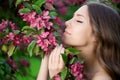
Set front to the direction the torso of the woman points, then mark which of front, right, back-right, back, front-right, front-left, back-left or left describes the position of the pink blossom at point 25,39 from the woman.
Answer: front

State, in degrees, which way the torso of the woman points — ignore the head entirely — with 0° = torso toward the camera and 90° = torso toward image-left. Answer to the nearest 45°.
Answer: approximately 90°

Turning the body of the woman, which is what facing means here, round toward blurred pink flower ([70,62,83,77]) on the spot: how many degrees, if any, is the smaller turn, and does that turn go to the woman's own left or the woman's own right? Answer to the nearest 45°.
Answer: approximately 45° to the woman's own left

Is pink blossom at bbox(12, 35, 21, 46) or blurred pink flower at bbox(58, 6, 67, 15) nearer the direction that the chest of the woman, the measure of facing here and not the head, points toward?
the pink blossom

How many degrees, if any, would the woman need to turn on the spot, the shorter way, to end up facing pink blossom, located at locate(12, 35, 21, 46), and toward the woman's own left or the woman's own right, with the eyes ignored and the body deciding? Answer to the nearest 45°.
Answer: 0° — they already face it

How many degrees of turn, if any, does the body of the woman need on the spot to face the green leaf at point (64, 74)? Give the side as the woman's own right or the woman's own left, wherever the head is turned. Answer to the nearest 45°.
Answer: approximately 45° to the woman's own left

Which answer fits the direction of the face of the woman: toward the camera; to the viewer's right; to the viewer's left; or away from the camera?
to the viewer's left
